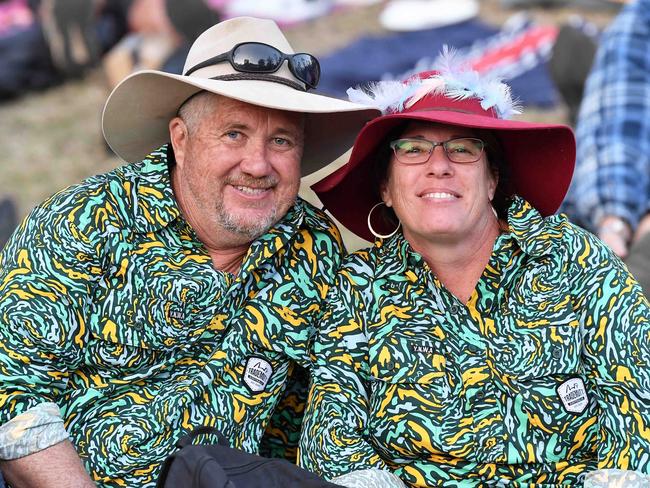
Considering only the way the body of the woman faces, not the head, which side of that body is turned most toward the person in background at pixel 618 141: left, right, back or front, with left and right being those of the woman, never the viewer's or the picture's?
back

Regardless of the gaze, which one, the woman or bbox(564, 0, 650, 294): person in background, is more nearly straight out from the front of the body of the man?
the woman

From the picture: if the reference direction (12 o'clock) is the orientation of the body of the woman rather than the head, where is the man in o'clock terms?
The man is roughly at 3 o'clock from the woman.

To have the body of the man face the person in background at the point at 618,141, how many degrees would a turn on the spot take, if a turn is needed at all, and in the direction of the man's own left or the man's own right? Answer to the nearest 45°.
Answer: approximately 90° to the man's own left

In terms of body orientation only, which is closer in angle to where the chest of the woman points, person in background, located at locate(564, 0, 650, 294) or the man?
the man

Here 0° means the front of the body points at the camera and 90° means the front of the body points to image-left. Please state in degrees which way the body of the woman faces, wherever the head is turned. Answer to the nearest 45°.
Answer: approximately 0°
